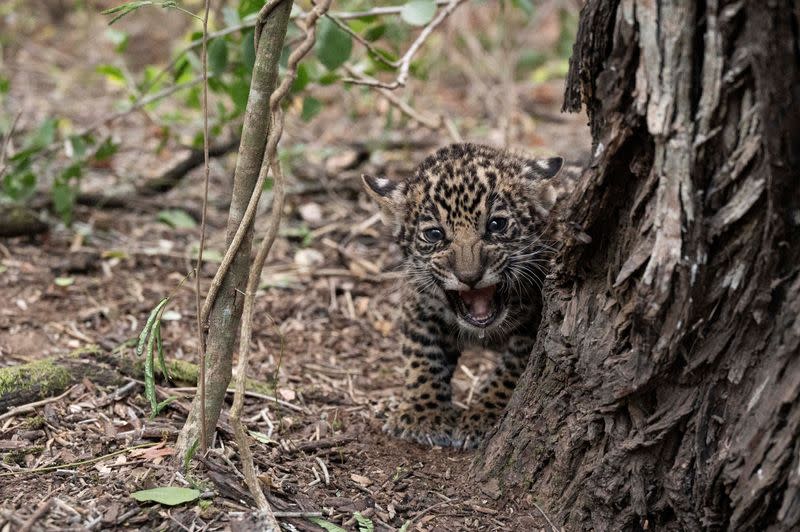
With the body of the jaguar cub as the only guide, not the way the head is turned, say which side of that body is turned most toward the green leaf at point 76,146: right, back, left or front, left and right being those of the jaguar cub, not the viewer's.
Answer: right

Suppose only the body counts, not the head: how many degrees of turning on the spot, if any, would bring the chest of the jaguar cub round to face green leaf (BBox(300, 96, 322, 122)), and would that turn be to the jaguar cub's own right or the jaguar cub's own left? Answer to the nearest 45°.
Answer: approximately 135° to the jaguar cub's own right

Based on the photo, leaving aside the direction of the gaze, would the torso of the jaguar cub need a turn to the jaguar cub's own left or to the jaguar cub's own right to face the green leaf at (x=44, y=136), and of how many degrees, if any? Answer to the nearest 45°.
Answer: approximately 135° to the jaguar cub's own right

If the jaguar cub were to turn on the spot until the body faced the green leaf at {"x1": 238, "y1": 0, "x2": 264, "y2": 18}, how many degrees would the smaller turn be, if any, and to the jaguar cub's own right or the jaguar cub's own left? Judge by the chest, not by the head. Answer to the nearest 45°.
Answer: approximately 90° to the jaguar cub's own right

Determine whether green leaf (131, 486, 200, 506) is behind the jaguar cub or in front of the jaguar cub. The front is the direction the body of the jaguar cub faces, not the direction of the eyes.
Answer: in front

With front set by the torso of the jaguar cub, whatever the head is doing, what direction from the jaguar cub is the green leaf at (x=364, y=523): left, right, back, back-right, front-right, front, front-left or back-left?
front

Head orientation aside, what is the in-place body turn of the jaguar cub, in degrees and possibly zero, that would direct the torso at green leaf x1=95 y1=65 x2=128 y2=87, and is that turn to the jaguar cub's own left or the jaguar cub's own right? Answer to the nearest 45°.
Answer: approximately 135° to the jaguar cub's own right

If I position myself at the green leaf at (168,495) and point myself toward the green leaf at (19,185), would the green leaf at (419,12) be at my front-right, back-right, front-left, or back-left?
front-right

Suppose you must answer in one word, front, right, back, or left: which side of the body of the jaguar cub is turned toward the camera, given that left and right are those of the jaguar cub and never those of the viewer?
front
